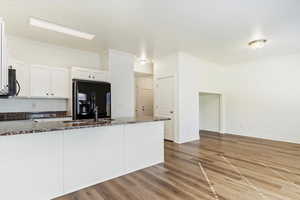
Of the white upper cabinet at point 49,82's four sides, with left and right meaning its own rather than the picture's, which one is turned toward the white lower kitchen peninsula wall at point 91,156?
front

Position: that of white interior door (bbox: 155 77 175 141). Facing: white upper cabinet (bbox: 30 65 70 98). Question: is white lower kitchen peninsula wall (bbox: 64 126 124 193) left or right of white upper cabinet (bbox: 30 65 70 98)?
left

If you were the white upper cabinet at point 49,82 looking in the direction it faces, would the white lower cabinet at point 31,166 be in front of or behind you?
in front

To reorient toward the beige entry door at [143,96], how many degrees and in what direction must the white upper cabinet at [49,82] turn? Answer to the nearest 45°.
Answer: approximately 135° to its left

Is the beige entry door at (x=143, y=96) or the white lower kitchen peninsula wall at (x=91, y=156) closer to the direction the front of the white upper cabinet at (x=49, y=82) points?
the white lower kitchen peninsula wall

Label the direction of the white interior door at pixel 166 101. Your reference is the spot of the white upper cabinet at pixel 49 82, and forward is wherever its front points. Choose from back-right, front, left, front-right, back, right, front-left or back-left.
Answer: left

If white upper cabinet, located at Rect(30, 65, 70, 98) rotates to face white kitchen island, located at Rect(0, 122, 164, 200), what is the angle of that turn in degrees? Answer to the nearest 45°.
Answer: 0° — it already faces it

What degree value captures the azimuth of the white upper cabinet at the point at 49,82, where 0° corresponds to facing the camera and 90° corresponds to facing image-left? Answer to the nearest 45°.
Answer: approximately 0°

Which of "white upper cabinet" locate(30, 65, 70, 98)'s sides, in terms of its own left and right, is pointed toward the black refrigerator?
left

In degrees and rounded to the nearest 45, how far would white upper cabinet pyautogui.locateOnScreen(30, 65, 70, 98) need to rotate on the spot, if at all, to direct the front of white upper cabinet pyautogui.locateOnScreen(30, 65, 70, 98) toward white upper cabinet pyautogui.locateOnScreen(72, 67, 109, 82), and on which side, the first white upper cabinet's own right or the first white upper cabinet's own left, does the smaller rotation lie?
approximately 90° to the first white upper cabinet's own left
